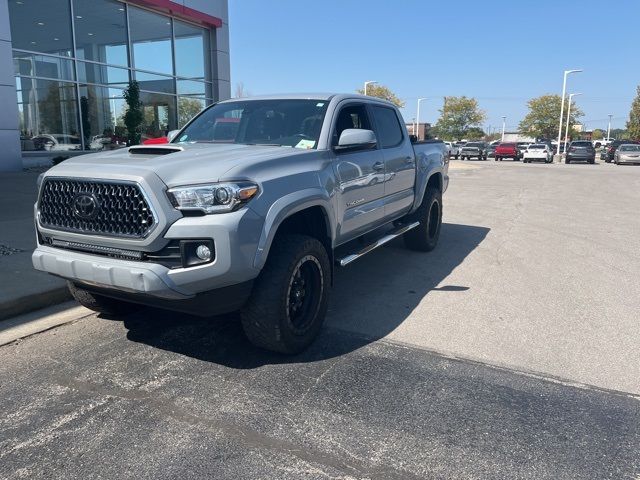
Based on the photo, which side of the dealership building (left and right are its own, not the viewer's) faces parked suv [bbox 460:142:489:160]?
left

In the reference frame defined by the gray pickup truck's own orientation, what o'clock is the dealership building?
The dealership building is roughly at 4 o'clock from the gray pickup truck.

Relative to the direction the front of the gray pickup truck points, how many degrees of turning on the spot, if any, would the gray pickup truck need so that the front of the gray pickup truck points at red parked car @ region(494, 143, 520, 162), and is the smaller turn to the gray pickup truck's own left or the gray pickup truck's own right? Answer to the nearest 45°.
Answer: approximately 180°

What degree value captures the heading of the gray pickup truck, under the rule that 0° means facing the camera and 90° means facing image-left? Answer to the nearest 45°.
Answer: approximately 45°

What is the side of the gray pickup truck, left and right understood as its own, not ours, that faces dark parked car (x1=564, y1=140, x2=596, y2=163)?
back

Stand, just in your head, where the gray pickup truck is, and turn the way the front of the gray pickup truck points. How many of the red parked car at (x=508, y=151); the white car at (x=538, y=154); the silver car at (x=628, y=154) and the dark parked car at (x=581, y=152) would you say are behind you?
4

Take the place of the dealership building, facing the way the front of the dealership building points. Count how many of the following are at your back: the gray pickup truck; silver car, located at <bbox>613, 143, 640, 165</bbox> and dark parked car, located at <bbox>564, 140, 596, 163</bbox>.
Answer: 0

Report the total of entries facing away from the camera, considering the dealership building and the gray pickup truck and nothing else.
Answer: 0

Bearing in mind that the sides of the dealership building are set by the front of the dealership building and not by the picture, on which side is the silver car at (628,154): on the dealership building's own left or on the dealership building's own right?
on the dealership building's own left

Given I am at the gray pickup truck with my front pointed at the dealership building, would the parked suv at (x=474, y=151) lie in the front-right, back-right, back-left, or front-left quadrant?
front-right

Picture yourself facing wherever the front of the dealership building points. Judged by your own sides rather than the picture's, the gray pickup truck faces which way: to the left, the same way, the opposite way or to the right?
to the right

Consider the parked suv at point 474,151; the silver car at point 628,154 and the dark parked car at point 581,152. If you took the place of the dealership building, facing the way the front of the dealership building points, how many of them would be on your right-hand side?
0

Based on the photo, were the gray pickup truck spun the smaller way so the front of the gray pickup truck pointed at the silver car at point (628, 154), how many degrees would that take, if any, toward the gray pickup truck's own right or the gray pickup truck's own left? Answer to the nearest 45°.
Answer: approximately 180°

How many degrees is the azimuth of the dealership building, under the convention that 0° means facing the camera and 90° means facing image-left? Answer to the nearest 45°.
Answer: approximately 315°

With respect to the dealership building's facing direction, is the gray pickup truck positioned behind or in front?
in front
